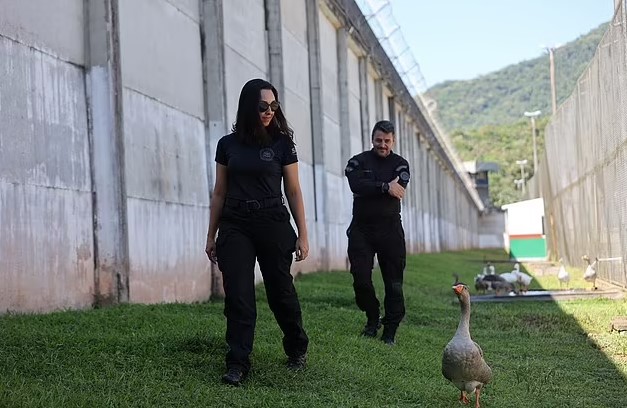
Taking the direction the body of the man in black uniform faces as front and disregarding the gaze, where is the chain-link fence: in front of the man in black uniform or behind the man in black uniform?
behind

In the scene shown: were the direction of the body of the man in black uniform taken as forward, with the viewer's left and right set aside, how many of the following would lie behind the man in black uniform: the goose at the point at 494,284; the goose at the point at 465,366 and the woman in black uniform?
1

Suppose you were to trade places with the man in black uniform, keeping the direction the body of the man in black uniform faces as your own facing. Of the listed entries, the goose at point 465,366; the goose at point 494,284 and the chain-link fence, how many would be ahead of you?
1

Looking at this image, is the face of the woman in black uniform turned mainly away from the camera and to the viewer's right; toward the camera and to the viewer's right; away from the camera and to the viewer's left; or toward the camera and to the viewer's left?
toward the camera and to the viewer's right

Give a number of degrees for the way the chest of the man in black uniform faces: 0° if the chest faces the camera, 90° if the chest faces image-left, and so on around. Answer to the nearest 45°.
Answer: approximately 0°

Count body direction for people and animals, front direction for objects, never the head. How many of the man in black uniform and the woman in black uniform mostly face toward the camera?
2

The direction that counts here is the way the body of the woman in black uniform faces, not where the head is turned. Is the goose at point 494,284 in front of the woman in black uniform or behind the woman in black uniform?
behind

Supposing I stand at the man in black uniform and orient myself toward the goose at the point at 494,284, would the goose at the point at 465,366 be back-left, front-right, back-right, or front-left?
back-right
